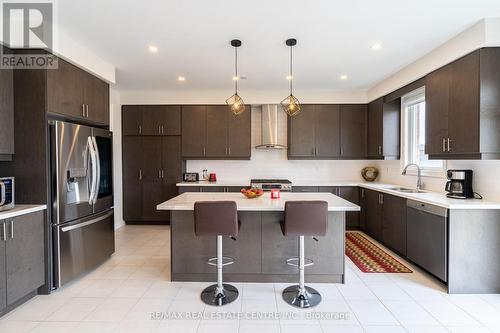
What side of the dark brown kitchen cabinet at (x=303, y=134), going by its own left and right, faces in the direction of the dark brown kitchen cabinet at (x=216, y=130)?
right

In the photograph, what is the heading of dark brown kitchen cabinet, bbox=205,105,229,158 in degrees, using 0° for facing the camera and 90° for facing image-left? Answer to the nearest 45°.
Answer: approximately 0°

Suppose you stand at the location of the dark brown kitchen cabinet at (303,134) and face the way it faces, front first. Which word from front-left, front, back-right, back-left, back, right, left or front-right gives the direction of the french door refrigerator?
front-right

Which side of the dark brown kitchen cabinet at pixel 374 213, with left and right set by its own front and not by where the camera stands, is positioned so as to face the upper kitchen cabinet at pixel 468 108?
left

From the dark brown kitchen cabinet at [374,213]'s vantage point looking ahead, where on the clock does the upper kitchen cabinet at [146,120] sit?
The upper kitchen cabinet is roughly at 1 o'clock from the dark brown kitchen cabinet.

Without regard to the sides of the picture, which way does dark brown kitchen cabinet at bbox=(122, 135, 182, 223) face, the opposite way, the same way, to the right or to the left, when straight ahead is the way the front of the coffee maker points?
to the left

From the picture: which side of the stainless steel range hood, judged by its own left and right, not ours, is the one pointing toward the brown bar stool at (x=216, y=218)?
front

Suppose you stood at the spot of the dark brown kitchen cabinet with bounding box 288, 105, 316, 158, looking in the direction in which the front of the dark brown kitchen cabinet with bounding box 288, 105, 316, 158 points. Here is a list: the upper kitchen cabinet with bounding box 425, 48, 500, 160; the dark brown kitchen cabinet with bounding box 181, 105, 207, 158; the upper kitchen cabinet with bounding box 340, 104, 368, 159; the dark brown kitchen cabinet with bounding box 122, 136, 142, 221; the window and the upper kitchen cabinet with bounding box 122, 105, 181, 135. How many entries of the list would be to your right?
3

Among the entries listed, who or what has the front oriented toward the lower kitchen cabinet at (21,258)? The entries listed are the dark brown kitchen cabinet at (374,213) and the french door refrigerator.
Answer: the dark brown kitchen cabinet

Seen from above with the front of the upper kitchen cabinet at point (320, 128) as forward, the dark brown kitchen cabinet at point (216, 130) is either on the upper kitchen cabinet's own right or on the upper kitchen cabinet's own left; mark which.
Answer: on the upper kitchen cabinet's own right

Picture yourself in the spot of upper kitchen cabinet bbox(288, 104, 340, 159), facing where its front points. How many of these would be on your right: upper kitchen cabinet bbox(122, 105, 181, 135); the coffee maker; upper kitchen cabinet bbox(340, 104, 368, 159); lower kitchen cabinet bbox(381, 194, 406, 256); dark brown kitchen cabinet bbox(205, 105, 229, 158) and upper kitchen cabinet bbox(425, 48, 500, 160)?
2

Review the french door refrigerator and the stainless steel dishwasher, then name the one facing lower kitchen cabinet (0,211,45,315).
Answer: the stainless steel dishwasher

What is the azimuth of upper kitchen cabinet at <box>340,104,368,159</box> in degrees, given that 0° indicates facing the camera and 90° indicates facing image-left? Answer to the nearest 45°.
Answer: approximately 0°

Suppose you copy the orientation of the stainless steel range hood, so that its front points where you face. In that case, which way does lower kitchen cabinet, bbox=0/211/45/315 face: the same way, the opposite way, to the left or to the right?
to the left
